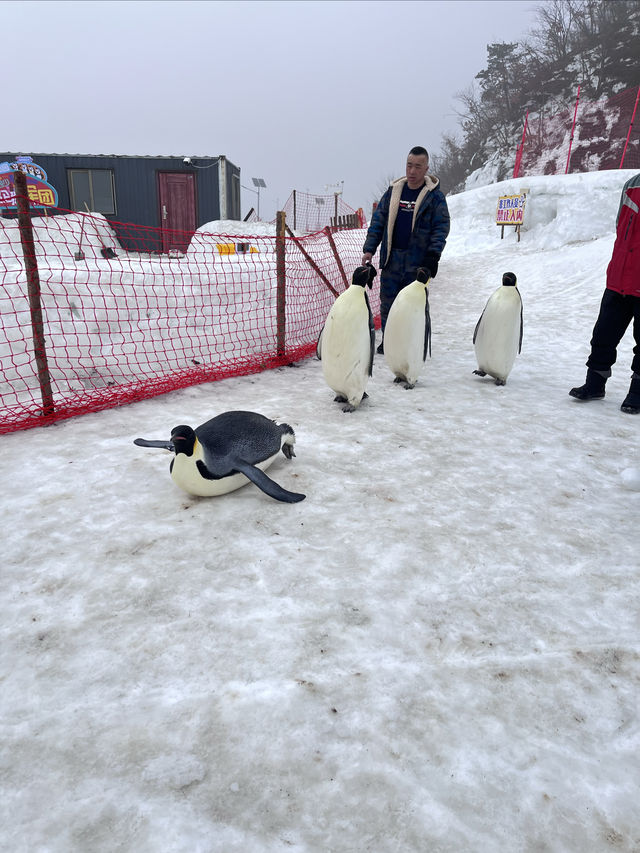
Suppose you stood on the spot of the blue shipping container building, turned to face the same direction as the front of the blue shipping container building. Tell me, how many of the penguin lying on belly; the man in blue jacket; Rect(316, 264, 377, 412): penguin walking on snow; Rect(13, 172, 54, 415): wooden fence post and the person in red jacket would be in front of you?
5

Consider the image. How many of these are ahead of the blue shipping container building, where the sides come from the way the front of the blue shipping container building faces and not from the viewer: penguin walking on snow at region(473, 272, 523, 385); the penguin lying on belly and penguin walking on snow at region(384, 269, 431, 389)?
3

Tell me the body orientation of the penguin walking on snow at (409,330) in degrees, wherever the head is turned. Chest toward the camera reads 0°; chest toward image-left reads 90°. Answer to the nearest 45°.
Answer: approximately 45°

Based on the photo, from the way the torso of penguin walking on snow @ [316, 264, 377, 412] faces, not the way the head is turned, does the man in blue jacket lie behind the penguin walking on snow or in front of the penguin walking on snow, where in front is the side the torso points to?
behind

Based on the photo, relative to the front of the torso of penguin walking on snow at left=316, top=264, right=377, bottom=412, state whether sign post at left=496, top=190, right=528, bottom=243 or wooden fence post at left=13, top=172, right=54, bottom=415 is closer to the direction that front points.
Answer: the wooden fence post

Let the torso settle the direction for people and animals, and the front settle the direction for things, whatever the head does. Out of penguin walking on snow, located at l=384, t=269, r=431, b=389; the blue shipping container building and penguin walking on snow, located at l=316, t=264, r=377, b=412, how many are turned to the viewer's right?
0

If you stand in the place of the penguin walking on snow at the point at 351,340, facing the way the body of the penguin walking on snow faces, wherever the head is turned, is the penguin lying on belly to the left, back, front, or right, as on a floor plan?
front

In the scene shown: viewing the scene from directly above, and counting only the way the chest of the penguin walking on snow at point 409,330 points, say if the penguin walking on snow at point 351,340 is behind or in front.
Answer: in front

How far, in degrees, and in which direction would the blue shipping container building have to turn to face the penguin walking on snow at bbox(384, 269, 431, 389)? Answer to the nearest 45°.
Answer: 0° — it already faces it

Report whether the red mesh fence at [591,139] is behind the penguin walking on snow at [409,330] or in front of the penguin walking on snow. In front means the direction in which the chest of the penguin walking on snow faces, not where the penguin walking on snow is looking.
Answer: behind

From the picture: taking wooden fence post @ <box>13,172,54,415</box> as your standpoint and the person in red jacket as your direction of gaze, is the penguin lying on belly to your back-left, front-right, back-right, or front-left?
front-right

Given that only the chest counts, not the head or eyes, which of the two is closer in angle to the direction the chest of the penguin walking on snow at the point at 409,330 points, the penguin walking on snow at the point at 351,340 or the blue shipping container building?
the penguin walking on snow

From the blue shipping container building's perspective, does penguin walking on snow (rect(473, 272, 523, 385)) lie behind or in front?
in front

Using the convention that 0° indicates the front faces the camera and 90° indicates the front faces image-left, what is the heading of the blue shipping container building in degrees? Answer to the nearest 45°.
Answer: approximately 0°
